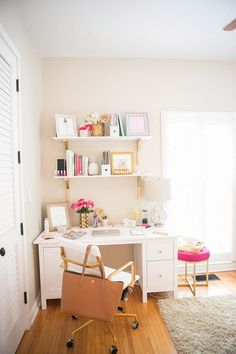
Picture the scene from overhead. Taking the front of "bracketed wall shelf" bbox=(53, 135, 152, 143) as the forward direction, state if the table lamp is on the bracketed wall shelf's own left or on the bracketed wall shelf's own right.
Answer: on the bracketed wall shelf's own left

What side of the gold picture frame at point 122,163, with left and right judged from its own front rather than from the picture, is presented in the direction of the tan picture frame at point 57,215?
right

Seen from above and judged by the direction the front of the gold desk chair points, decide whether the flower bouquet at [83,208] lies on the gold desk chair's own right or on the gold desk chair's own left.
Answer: on the gold desk chair's own left

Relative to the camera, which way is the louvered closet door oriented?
to the viewer's right

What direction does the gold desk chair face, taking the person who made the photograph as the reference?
facing away from the viewer and to the right of the viewer
